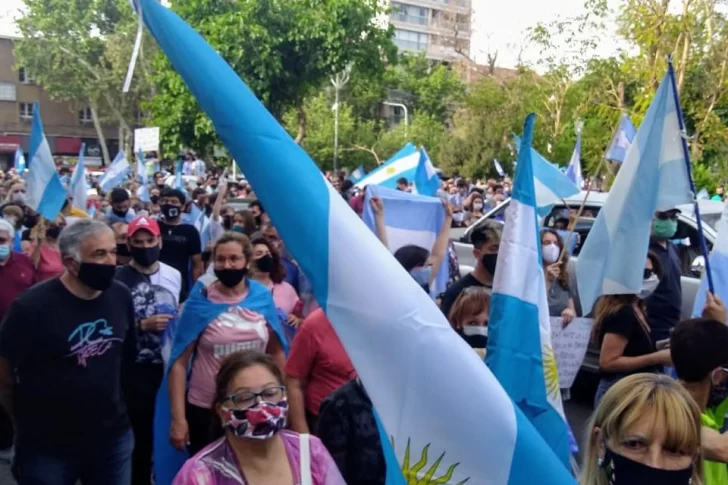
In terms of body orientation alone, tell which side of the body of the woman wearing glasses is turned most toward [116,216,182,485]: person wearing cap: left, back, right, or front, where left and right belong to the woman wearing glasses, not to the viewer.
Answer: back

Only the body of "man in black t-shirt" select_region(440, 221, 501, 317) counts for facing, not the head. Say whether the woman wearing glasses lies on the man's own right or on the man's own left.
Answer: on the man's own right

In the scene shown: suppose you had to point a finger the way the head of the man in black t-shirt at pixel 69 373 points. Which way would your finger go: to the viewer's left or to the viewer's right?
to the viewer's right
